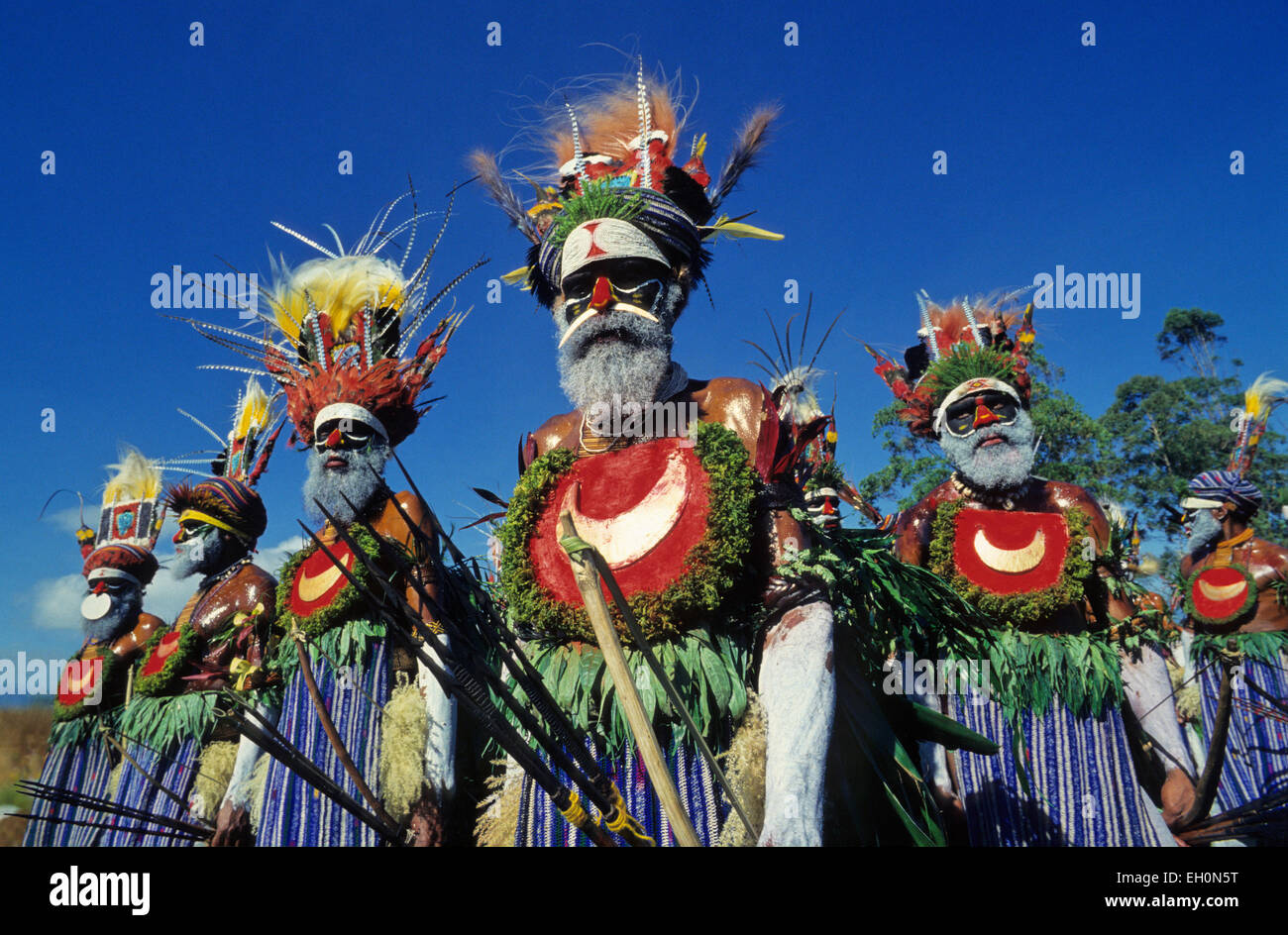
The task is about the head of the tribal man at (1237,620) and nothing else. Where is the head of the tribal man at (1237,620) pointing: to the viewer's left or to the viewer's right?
to the viewer's left

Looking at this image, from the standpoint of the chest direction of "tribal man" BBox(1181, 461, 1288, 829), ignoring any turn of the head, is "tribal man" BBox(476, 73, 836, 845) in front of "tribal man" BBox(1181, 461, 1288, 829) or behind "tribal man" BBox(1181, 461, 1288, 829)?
in front

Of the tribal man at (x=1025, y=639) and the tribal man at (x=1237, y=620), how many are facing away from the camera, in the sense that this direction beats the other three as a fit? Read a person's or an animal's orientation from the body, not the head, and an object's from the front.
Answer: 0

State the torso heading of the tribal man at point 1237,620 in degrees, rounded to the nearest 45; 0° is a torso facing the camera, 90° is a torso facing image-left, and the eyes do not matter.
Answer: approximately 45°

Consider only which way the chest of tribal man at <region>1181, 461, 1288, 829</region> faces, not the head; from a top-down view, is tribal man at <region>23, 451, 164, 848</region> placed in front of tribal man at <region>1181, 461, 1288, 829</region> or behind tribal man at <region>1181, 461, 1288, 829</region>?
in front

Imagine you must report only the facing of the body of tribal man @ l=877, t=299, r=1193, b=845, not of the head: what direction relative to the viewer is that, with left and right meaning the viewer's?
facing the viewer

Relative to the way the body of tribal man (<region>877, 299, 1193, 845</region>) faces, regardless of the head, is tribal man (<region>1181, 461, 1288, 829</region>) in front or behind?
behind
